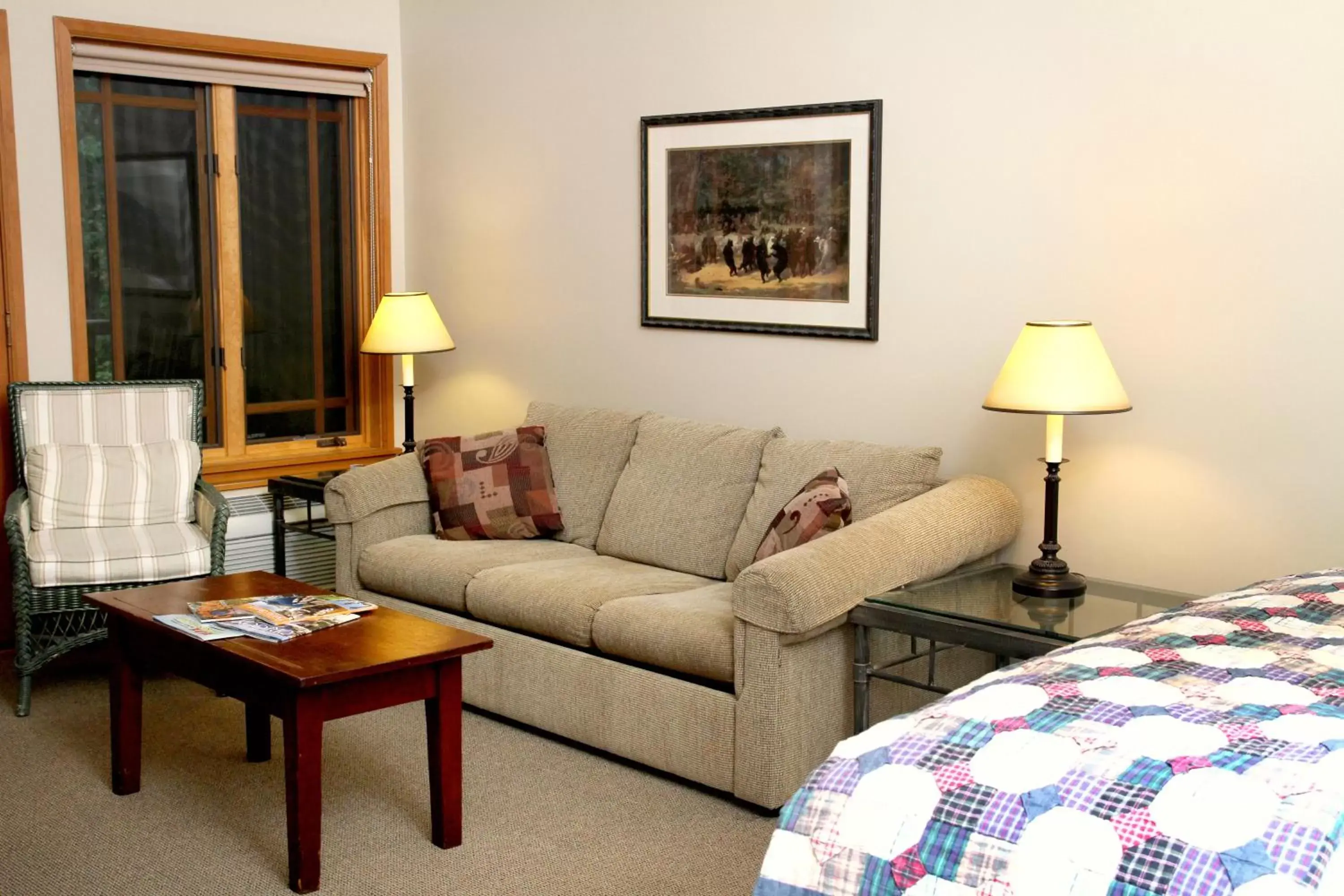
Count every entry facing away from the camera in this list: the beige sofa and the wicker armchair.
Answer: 0

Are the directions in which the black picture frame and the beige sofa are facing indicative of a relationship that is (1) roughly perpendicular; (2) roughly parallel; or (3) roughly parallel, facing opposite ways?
roughly parallel

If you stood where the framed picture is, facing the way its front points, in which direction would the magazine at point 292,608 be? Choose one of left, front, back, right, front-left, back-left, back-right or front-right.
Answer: front

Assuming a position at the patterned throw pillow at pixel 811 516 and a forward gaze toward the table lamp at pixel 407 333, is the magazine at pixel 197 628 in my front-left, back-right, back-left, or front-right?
front-left

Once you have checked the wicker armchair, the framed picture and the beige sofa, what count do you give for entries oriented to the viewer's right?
0

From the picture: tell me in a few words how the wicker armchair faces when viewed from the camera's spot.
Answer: facing the viewer

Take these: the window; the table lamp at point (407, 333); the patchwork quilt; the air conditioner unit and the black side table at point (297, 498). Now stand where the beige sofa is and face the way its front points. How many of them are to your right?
4

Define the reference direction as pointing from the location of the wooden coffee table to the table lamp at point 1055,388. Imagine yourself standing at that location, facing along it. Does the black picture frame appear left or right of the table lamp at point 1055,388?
left

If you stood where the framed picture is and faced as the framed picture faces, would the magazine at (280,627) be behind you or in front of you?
in front

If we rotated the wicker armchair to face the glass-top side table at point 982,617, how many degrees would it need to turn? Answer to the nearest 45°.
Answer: approximately 45° to its left

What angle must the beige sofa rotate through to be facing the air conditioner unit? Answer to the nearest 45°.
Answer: approximately 90° to its right

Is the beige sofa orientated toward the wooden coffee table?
yes

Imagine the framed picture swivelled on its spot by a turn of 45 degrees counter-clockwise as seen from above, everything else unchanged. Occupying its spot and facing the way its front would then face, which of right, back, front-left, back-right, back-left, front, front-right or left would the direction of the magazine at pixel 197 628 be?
front-right

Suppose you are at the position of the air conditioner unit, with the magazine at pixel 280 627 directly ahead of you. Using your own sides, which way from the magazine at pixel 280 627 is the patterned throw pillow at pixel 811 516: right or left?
left

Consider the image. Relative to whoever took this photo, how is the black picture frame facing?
facing the viewer and to the left of the viewer

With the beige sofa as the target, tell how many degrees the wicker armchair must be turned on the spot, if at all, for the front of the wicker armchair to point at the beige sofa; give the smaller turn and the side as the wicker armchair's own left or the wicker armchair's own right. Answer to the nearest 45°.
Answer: approximately 45° to the wicker armchair's own left
